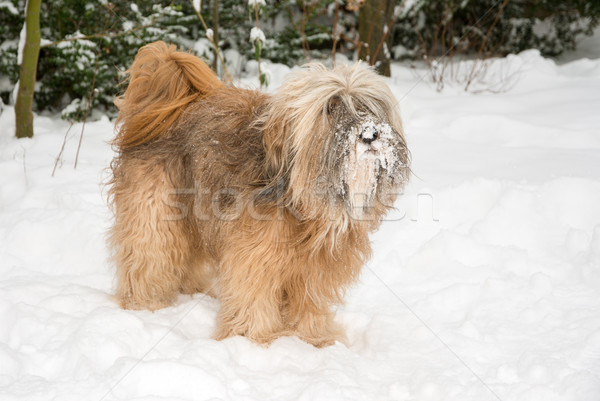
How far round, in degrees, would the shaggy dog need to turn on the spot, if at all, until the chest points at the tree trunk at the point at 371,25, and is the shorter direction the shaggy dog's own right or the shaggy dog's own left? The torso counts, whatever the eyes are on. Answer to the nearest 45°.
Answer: approximately 135° to the shaggy dog's own left

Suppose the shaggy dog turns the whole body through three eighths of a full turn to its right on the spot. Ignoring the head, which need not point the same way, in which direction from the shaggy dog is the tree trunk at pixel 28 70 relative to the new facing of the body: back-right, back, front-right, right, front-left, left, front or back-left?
front-right

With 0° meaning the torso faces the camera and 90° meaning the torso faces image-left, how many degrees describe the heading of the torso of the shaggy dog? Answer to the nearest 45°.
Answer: approximately 315°

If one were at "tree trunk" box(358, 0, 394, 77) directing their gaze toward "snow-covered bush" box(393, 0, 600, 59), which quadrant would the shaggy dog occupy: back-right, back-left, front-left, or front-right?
back-right

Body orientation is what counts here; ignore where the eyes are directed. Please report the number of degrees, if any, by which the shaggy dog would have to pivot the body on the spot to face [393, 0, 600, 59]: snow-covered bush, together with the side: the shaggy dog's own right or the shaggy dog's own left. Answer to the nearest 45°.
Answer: approximately 90° to the shaggy dog's own left
